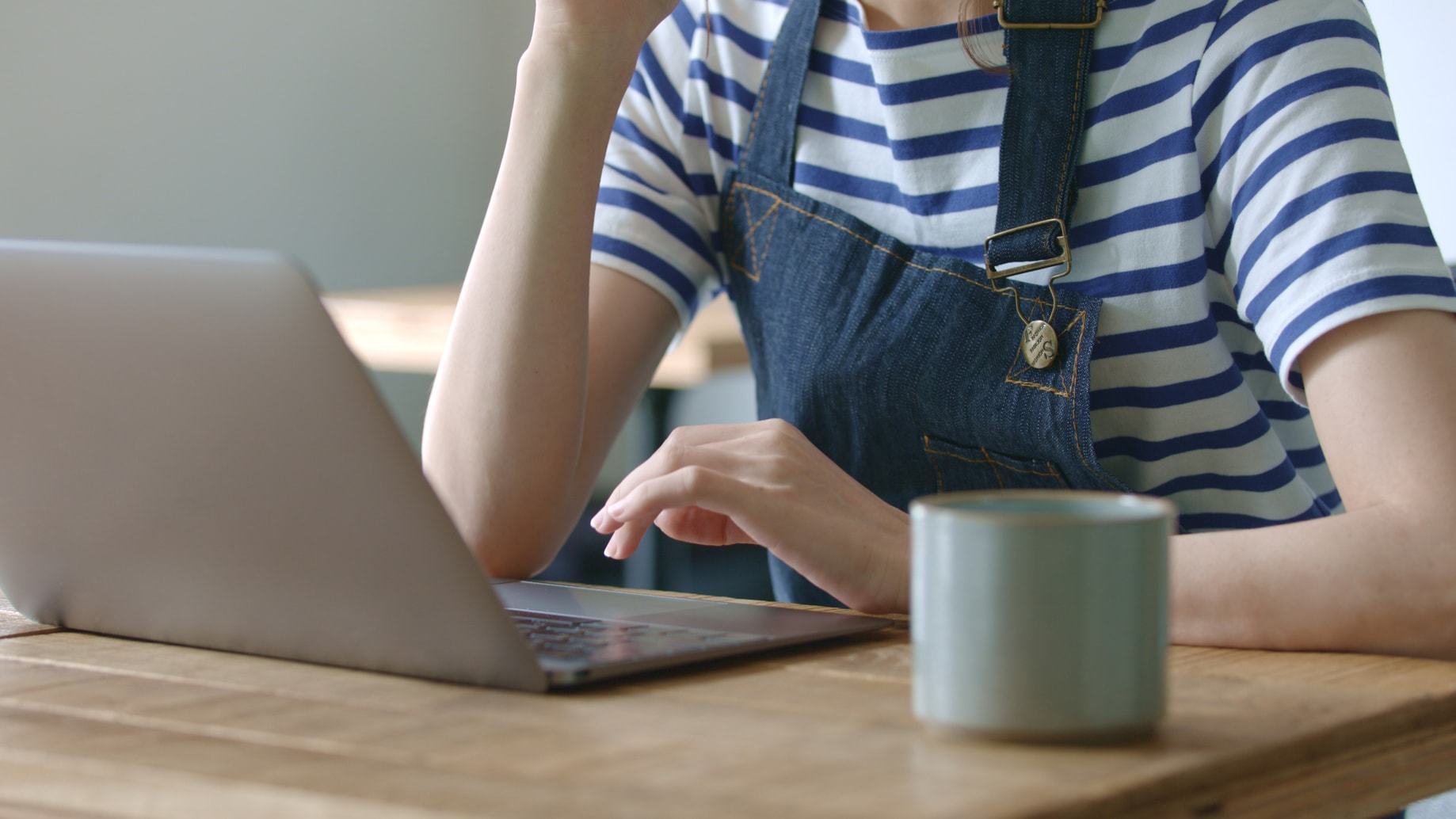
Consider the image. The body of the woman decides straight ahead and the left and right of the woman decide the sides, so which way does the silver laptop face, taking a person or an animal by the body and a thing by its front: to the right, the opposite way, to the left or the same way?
the opposite way

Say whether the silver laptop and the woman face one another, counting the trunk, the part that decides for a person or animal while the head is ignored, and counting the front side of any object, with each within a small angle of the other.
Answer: yes

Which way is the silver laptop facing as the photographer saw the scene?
facing away from the viewer and to the right of the viewer

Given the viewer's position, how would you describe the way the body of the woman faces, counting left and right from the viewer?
facing the viewer and to the left of the viewer
